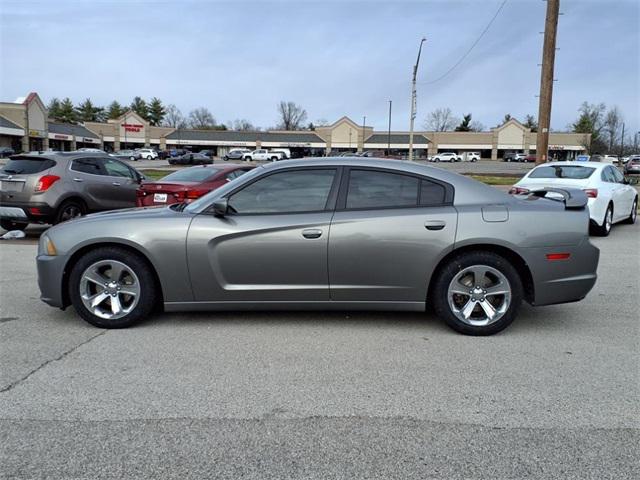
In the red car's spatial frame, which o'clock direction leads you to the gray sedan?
The gray sedan is roughly at 4 o'clock from the red car.

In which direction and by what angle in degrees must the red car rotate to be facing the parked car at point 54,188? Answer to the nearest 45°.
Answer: approximately 135° to its left

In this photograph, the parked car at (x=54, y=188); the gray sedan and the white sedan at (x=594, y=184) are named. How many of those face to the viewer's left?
1

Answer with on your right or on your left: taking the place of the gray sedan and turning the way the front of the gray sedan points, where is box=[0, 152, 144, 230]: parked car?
on your right

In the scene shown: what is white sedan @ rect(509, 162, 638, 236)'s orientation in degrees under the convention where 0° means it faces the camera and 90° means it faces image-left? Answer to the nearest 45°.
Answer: approximately 225°

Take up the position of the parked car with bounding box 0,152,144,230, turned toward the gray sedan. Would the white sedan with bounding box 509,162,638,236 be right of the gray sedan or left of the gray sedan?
left

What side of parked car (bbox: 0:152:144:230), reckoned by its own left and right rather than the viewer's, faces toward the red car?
right

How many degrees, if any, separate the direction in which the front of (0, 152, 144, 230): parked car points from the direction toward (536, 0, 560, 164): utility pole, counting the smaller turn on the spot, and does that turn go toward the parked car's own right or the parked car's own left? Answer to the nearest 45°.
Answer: approximately 45° to the parked car's own right

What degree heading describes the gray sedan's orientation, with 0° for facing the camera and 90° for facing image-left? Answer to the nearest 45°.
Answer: approximately 90°

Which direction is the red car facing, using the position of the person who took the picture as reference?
facing away from the viewer and to the right of the viewer

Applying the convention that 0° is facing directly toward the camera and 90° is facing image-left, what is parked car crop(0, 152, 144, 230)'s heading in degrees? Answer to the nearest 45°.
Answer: approximately 225°
